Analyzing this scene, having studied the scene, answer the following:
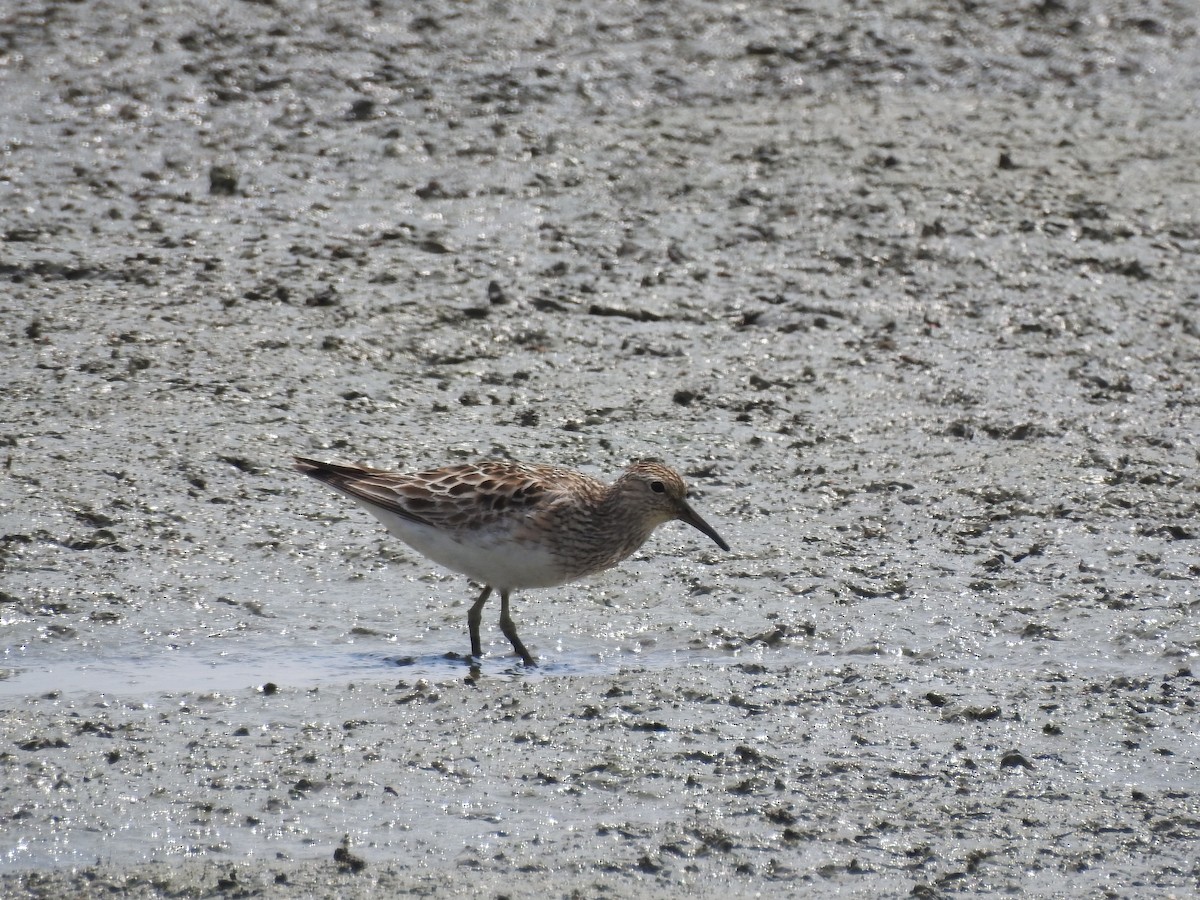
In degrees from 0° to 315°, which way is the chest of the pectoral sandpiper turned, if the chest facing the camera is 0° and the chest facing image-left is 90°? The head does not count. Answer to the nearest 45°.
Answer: approximately 270°
